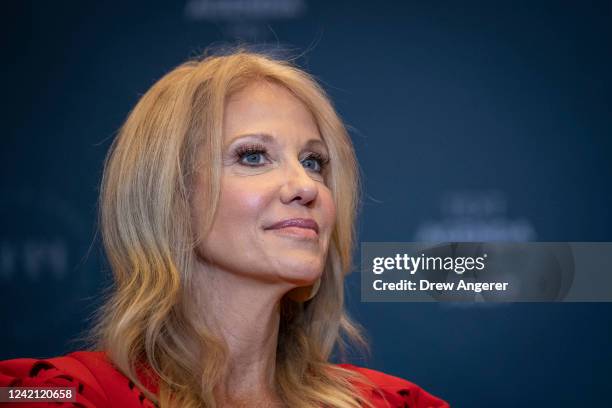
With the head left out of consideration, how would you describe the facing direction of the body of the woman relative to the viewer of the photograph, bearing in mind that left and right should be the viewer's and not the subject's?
facing the viewer and to the right of the viewer

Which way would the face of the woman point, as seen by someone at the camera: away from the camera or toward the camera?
toward the camera
